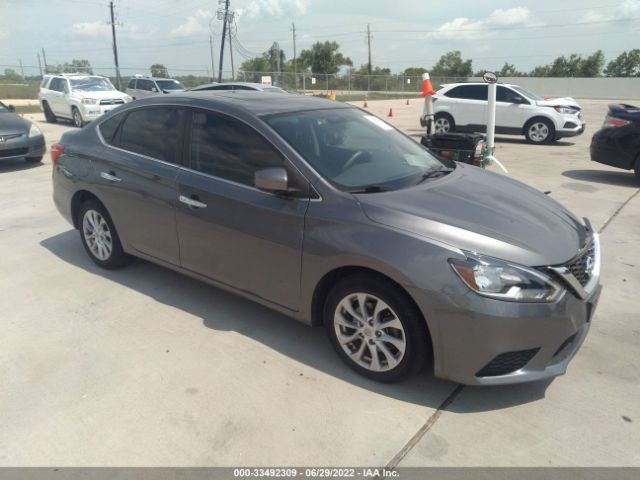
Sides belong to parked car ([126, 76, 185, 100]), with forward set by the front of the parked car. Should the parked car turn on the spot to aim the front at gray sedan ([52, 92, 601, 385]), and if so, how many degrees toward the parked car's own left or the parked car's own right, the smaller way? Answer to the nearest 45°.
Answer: approximately 45° to the parked car's own right

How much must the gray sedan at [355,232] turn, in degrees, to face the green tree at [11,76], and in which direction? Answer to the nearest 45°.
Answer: approximately 180°

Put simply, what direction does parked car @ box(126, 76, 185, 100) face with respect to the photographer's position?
facing the viewer and to the right of the viewer

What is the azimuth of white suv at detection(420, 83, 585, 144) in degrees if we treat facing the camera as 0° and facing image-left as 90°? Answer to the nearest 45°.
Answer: approximately 270°

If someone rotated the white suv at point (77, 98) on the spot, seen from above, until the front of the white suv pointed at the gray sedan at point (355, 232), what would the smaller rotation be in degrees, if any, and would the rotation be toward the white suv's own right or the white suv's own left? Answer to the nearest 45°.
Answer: approximately 45° to the white suv's own right

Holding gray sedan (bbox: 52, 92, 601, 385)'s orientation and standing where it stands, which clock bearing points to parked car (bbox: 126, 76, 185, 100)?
The parked car is roughly at 7 o'clock from the gray sedan.

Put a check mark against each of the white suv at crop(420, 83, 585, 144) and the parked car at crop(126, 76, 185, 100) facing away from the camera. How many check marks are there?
0

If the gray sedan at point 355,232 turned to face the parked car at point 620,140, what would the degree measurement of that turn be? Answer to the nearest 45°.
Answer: approximately 90° to its left

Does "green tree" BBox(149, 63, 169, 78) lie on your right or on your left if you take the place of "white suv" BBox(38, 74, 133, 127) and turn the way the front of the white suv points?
on your left

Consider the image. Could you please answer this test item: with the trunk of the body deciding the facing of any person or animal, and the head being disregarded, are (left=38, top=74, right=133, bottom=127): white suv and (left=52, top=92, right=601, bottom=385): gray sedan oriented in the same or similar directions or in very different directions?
same or similar directions

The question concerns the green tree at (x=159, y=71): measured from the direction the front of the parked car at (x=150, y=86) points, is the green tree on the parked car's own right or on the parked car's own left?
on the parked car's own left

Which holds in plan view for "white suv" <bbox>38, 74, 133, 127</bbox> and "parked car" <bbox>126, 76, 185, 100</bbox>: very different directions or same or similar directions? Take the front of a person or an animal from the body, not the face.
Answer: same or similar directions

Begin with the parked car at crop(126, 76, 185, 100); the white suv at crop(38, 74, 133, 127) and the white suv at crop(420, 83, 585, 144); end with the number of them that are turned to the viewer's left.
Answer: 0

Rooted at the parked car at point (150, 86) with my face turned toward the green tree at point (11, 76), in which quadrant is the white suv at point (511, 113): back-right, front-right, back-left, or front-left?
back-right

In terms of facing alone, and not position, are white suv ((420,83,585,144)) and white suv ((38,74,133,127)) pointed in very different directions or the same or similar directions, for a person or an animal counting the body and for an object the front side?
same or similar directions
